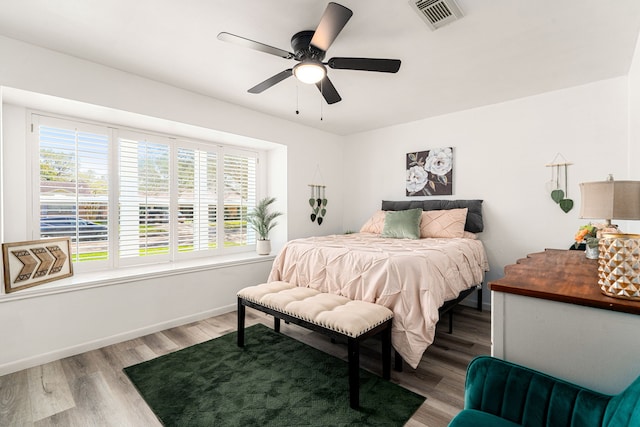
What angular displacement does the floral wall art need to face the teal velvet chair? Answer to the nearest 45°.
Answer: approximately 45° to its left

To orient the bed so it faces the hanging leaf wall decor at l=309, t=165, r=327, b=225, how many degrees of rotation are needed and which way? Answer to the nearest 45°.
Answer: approximately 90° to its right

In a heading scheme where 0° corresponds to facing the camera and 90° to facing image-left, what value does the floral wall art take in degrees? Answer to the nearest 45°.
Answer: approximately 45°

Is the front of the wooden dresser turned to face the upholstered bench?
yes

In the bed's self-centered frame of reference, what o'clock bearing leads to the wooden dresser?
The wooden dresser is roughly at 10 o'clock from the bed.

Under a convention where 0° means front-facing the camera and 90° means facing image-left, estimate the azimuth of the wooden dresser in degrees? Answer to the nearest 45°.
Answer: approximately 90°

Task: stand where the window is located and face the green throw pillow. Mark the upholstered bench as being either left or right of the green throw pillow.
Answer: right

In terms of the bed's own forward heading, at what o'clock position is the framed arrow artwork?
The framed arrow artwork is roughly at 1 o'clock from the bed.
